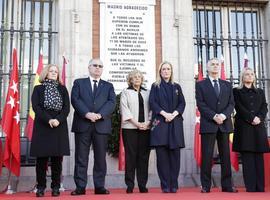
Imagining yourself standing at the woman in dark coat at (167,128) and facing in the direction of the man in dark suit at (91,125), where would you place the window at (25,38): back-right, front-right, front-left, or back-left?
front-right

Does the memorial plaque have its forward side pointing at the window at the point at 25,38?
no

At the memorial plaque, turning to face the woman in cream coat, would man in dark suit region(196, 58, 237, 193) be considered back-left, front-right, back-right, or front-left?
front-left

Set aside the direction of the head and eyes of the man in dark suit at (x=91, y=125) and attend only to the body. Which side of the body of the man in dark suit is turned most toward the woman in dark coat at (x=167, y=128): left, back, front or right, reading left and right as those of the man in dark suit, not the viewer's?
left

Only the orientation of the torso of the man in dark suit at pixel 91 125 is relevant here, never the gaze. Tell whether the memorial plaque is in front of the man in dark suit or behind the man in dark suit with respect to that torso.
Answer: behind

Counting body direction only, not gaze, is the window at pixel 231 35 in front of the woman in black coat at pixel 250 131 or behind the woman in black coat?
behind

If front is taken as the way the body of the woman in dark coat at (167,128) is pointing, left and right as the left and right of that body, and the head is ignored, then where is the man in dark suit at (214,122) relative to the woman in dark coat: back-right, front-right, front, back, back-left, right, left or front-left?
left

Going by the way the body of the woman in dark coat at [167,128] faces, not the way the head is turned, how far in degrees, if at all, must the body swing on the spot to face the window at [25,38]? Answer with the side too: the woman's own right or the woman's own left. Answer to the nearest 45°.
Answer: approximately 135° to the woman's own right

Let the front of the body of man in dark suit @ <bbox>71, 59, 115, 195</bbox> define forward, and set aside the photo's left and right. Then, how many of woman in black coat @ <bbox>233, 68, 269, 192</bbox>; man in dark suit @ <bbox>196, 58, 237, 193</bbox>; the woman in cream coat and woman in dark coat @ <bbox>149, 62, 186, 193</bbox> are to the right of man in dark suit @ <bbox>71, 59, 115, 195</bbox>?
0

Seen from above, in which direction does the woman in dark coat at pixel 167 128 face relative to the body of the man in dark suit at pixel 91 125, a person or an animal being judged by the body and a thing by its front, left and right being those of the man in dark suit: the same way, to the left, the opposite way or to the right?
the same way

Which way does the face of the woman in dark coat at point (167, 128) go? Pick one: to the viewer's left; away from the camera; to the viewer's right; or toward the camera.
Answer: toward the camera

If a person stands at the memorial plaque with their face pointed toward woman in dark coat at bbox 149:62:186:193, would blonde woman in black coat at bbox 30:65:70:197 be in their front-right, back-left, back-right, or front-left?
front-right

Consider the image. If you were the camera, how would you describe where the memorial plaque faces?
facing the viewer

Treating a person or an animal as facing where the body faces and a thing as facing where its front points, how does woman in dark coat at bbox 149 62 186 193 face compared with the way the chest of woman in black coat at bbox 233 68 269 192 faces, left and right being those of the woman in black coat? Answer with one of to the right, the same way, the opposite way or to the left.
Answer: the same way

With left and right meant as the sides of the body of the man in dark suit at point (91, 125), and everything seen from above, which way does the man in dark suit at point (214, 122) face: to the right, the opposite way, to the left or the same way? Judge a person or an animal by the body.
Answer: the same way

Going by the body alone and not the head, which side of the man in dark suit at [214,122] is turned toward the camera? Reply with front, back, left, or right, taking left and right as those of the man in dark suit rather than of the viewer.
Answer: front

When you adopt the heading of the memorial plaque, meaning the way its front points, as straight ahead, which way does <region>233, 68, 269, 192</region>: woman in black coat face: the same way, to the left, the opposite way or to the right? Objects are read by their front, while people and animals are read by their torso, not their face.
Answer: the same way

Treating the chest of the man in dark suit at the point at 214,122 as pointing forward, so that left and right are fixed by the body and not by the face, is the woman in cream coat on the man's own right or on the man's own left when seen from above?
on the man's own right

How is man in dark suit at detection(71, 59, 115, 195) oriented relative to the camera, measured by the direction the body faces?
toward the camera
